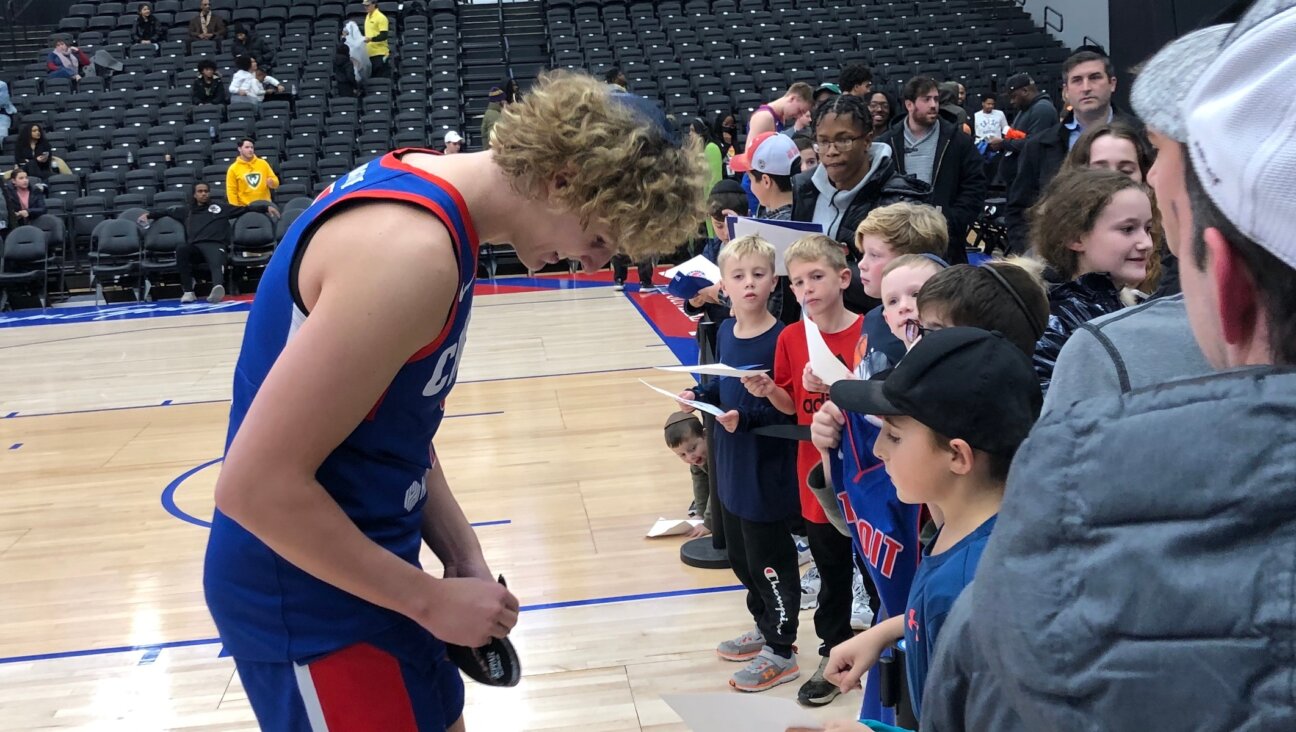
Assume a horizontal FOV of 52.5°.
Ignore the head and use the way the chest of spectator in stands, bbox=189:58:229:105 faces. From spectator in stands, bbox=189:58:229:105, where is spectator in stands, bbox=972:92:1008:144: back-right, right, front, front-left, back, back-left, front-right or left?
front-left

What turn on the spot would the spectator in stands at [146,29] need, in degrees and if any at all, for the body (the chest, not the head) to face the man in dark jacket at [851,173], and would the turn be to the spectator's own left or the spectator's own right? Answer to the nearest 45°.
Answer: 0° — they already face them

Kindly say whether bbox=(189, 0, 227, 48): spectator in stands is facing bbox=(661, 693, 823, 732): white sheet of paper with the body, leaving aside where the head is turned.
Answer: yes

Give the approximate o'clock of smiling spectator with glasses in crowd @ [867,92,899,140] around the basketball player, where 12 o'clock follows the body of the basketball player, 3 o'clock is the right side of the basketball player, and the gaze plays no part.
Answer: The smiling spectator with glasses in crowd is roughly at 10 o'clock from the basketball player.

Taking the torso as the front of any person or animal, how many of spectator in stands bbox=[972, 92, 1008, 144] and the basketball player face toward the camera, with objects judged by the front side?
1

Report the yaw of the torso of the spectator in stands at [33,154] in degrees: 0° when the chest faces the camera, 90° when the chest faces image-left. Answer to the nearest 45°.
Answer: approximately 315°

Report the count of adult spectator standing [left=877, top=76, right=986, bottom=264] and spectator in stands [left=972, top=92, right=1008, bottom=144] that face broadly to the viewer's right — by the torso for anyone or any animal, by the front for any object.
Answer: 0

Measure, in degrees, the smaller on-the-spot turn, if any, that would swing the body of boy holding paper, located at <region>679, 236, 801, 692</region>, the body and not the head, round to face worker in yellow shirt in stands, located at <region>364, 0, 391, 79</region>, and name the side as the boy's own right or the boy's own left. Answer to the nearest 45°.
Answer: approximately 135° to the boy's own right

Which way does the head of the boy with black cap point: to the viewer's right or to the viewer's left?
to the viewer's left

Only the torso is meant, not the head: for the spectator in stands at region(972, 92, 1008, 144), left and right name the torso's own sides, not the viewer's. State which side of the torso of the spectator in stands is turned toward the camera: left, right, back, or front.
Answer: front

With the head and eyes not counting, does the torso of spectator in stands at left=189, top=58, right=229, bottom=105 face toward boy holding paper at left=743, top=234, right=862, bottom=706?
yes

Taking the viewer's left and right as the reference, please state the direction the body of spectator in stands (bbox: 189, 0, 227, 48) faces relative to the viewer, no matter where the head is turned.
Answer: facing the viewer

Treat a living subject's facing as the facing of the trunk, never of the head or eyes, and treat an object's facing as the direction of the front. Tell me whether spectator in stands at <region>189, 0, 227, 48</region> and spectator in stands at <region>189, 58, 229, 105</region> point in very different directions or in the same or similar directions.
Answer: same or similar directions

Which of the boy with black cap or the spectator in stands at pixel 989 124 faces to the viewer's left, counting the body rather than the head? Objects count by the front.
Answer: the boy with black cap

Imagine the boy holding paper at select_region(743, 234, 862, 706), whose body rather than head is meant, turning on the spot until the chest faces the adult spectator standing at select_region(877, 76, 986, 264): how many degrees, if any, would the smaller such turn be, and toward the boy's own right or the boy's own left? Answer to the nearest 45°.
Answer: approximately 135° to the boy's own right

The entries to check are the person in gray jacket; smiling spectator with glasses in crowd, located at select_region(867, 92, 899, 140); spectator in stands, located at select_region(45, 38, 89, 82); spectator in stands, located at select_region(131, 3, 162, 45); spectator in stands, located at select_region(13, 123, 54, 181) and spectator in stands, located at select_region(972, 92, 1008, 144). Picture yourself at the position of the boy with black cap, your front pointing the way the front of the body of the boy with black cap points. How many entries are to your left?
1

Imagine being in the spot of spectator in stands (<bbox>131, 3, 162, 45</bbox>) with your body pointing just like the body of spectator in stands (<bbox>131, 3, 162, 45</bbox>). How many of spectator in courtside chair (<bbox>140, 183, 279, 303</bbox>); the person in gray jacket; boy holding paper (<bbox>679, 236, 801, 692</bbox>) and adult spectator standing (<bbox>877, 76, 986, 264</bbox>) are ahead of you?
4

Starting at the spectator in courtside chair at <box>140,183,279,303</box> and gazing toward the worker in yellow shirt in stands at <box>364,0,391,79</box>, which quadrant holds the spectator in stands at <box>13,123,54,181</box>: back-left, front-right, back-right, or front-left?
front-left

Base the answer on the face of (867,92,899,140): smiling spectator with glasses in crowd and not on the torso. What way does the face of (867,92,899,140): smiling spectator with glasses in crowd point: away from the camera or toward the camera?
toward the camera
